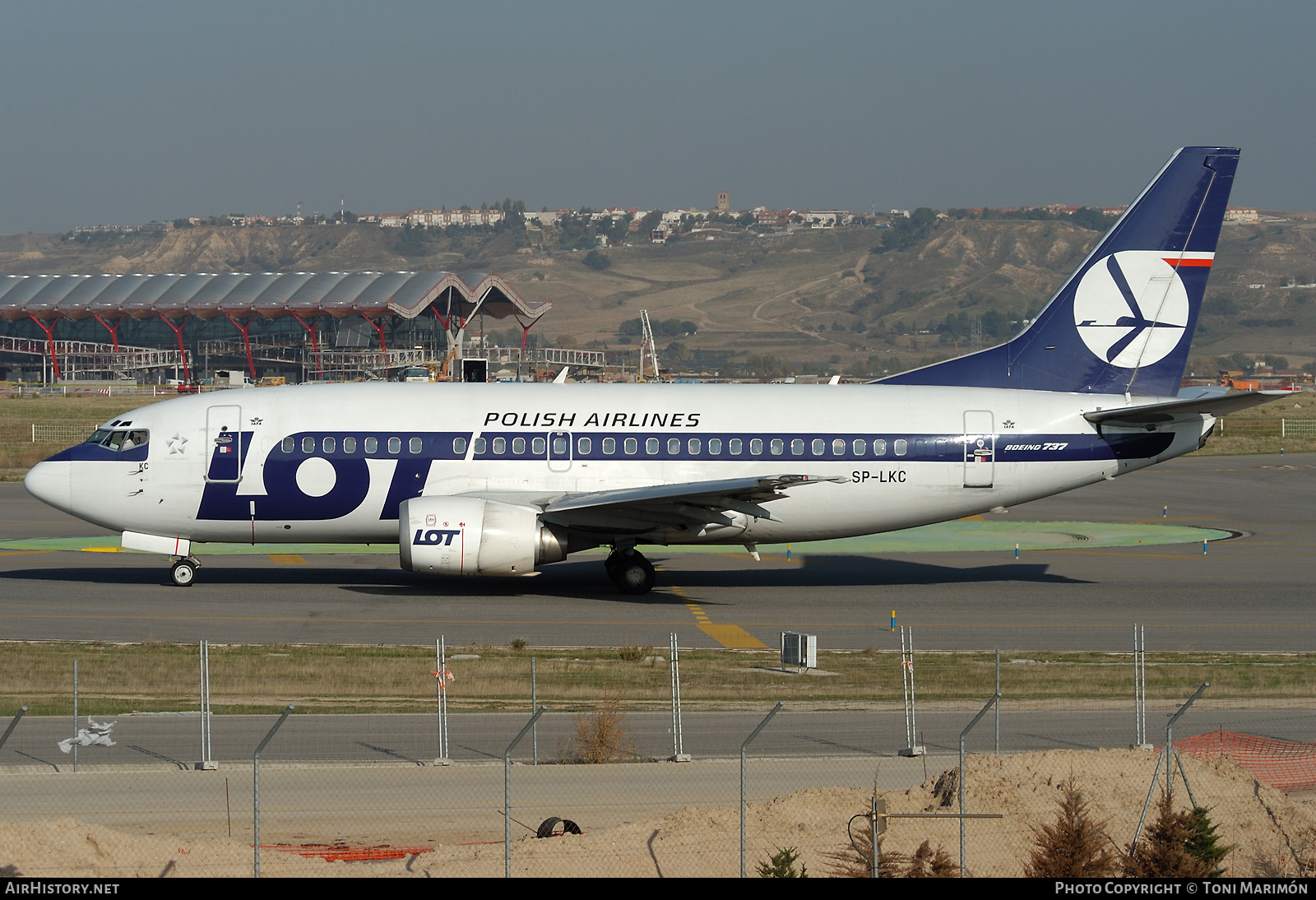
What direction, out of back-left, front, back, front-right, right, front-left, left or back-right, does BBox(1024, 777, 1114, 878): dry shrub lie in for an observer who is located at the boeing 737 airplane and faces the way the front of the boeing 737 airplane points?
left

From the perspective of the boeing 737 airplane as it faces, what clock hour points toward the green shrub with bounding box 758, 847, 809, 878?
The green shrub is roughly at 9 o'clock from the boeing 737 airplane.

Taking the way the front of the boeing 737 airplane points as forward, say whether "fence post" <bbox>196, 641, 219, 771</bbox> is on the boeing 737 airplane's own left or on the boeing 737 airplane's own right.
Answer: on the boeing 737 airplane's own left

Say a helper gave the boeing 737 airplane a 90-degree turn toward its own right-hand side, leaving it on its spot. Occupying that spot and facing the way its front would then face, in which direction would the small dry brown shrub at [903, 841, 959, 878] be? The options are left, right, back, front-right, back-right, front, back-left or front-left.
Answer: back

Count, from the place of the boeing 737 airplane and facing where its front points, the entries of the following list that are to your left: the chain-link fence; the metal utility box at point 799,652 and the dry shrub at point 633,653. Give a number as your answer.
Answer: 3

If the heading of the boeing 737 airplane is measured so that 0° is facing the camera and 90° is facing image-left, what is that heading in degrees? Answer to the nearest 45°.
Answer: approximately 90°

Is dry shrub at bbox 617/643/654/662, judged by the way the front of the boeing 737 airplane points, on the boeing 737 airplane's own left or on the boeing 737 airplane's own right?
on the boeing 737 airplane's own left

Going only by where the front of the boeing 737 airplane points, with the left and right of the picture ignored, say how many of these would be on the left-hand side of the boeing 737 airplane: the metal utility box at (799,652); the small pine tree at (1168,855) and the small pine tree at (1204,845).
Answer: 3

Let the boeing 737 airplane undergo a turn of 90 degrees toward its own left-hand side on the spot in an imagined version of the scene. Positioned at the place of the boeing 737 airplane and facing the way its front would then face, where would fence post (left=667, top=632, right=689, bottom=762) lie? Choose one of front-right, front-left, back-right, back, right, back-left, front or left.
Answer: front

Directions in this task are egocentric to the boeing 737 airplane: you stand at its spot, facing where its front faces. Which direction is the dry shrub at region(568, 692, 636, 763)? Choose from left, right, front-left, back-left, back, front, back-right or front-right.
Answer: left

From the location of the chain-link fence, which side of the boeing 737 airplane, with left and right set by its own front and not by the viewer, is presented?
left
